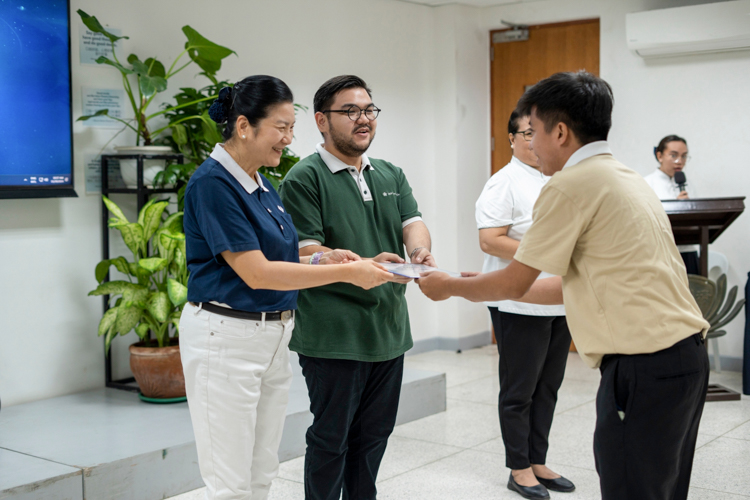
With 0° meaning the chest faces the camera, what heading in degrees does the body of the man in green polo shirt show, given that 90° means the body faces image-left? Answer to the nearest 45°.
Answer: approximately 315°

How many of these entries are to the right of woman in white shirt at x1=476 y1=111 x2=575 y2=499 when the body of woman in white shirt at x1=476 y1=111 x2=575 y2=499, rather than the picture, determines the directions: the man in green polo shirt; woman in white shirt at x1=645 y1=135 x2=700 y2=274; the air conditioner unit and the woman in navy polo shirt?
2

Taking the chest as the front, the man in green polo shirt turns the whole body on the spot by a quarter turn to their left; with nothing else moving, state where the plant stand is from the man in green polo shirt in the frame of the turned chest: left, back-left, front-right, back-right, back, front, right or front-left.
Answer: left

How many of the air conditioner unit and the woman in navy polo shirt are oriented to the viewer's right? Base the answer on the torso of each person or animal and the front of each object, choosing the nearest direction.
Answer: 1

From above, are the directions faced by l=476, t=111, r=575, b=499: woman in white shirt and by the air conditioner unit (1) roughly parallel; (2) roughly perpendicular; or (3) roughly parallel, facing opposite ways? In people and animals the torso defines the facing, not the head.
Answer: roughly perpendicular

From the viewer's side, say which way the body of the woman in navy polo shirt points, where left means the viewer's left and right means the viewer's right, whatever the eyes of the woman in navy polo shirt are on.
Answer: facing to the right of the viewer

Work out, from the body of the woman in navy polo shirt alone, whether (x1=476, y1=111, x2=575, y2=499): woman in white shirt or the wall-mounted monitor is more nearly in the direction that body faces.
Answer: the woman in white shirt
